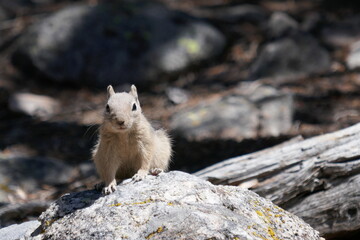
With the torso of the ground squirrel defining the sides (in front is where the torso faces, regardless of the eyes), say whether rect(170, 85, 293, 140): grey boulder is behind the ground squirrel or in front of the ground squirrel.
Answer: behind

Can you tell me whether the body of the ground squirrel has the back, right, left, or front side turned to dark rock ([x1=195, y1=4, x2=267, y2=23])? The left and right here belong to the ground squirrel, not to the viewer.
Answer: back

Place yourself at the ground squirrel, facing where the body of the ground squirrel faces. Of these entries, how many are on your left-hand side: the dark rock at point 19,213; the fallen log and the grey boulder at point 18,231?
1

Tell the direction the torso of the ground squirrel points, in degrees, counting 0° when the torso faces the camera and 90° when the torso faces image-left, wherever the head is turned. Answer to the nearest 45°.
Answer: approximately 0°

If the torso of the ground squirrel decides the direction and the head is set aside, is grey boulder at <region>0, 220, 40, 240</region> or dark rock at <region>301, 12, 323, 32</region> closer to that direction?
the grey boulder

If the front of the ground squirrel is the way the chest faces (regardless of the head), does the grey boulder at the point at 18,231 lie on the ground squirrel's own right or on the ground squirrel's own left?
on the ground squirrel's own right

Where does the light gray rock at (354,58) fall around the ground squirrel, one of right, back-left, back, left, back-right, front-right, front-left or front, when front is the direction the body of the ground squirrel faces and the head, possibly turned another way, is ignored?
back-left

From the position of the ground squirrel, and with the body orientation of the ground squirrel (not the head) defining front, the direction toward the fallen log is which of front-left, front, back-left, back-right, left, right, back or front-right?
left

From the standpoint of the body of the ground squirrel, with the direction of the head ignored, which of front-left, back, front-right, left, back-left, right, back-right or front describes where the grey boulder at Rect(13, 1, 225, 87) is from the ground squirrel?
back
